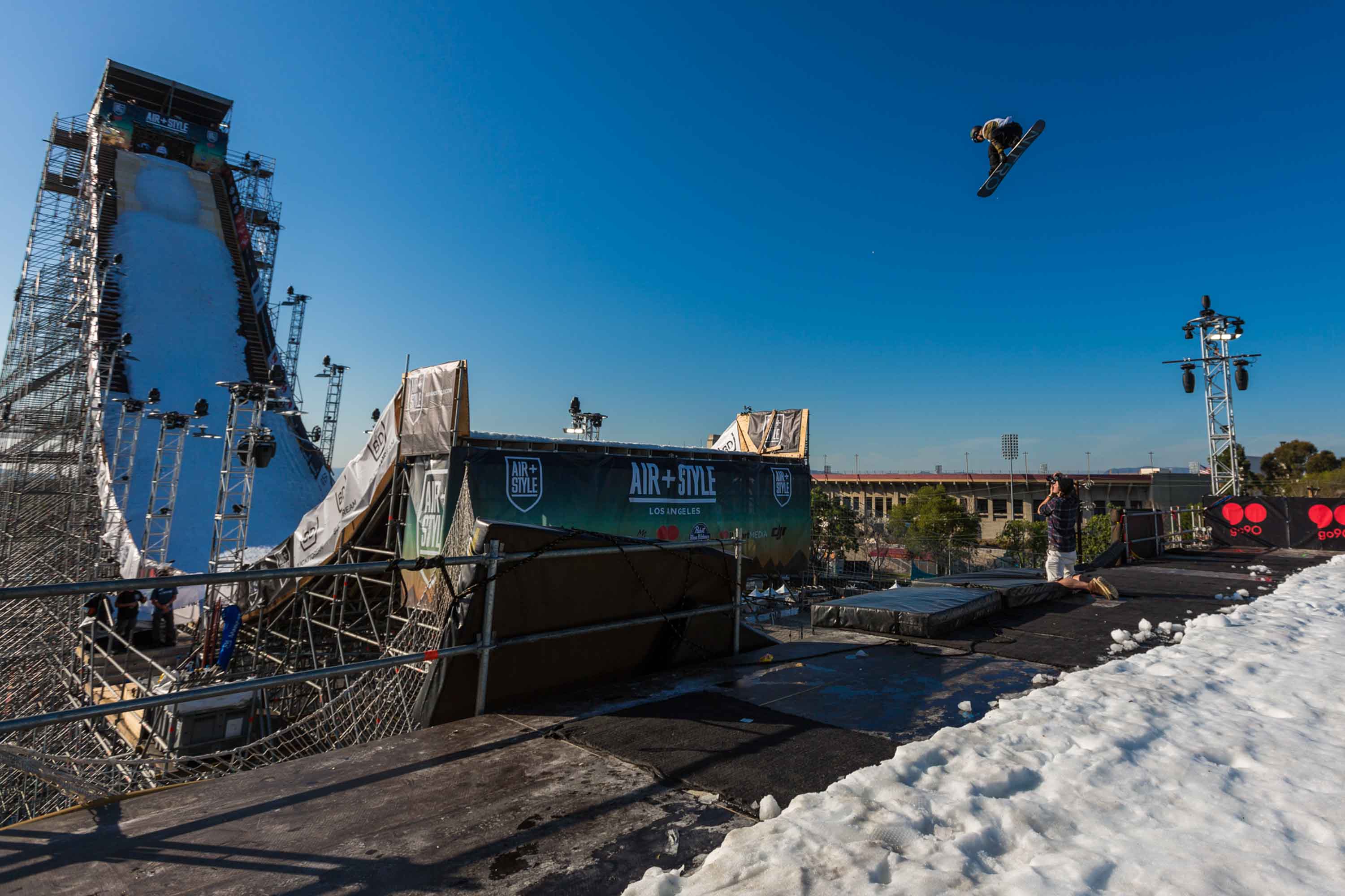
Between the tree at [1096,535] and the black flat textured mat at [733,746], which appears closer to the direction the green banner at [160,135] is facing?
the black flat textured mat

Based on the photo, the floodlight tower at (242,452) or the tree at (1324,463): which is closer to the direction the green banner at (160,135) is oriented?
the floodlight tower

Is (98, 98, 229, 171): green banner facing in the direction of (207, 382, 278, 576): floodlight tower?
yes

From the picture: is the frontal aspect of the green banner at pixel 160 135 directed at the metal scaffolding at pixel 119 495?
yes

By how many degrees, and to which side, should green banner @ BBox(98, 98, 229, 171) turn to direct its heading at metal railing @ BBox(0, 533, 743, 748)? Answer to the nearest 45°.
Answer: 0° — it already faces it

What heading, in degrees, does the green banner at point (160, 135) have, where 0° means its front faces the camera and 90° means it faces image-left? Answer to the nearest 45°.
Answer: approximately 0°

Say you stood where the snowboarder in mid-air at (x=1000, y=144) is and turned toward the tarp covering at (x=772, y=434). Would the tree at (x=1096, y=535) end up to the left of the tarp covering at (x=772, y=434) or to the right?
right

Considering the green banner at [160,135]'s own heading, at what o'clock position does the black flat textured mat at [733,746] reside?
The black flat textured mat is roughly at 12 o'clock from the green banner.

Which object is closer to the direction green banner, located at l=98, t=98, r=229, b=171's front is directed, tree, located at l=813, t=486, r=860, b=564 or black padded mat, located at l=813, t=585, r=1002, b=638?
the black padded mat

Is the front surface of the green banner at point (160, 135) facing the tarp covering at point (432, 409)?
yes
